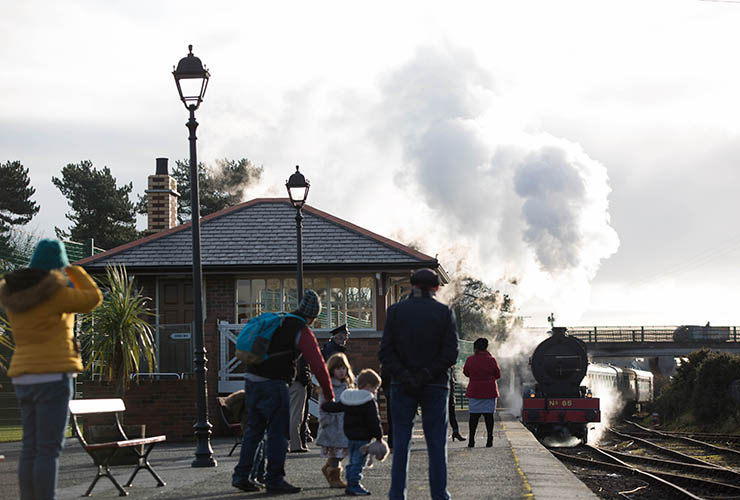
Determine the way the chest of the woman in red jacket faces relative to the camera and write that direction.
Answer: away from the camera

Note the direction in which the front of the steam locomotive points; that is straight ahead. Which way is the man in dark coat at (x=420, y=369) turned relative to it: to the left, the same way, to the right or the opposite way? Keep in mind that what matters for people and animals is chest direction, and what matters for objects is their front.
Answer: the opposite way

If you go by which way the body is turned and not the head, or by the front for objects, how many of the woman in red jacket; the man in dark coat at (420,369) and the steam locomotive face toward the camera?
1

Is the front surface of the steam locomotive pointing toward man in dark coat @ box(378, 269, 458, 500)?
yes

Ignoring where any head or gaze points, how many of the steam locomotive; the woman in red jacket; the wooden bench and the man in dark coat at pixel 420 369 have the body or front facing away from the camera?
2

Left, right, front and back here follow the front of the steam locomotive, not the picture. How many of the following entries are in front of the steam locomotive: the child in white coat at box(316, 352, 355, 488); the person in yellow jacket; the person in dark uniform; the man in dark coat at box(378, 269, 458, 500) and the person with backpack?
5

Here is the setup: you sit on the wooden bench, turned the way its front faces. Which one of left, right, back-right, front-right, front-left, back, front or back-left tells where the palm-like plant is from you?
back-left

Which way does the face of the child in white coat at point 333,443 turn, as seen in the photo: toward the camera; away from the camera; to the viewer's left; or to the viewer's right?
toward the camera

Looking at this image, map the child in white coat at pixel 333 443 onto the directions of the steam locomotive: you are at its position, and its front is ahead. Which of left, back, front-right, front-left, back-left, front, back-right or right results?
front

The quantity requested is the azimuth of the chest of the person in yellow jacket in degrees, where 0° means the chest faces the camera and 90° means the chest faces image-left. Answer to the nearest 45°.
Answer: approximately 225°

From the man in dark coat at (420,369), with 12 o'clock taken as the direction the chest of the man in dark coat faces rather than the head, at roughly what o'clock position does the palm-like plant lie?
The palm-like plant is roughly at 11 o'clock from the man in dark coat.

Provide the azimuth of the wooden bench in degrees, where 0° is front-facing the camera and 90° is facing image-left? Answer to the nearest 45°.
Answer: approximately 315°

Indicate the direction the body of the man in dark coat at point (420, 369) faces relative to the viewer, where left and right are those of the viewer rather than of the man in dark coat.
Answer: facing away from the viewer

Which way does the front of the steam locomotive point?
toward the camera

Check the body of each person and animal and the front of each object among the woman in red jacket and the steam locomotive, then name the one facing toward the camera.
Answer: the steam locomotive

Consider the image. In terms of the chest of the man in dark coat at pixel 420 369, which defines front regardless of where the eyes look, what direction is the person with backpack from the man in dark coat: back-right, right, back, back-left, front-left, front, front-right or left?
front-left

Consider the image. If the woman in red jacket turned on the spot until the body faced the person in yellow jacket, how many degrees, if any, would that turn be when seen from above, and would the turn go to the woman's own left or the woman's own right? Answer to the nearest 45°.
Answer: approximately 180°

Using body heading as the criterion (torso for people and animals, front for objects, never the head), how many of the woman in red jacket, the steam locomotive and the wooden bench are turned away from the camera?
1

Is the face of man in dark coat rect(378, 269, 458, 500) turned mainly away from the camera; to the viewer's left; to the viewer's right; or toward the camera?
away from the camera
